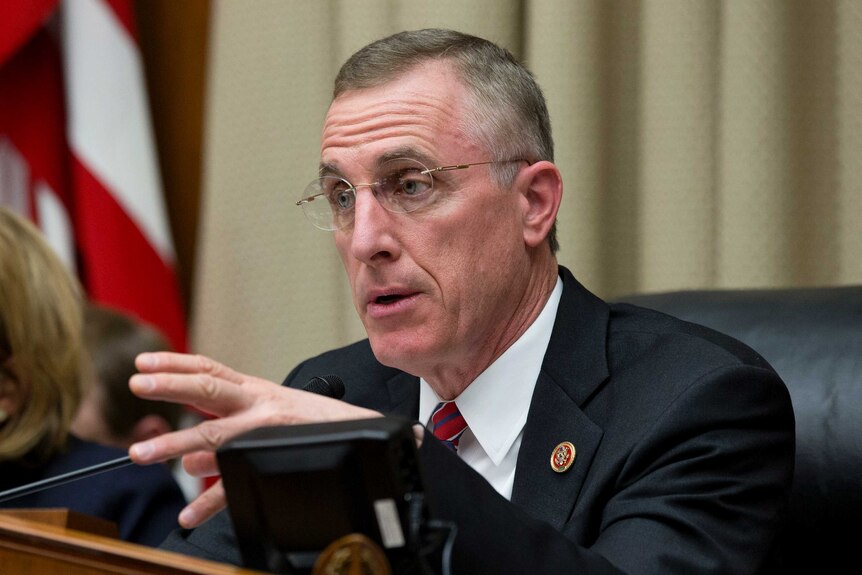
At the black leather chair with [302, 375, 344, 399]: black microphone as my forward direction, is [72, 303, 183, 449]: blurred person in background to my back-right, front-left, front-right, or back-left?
front-right

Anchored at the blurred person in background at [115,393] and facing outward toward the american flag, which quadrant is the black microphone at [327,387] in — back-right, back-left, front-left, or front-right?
back-right

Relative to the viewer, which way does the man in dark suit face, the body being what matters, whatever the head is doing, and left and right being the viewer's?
facing the viewer and to the left of the viewer

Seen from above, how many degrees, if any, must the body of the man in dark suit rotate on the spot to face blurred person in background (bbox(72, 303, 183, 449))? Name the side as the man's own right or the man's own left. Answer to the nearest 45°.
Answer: approximately 90° to the man's own right

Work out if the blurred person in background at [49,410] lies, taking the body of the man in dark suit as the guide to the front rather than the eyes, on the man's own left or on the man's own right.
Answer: on the man's own right

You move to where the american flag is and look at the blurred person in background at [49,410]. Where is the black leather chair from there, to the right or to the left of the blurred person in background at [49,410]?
left

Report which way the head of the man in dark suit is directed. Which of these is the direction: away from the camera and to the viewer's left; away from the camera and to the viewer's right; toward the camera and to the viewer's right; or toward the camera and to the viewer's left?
toward the camera and to the viewer's left

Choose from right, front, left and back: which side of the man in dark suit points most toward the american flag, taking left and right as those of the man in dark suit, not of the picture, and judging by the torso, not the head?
right

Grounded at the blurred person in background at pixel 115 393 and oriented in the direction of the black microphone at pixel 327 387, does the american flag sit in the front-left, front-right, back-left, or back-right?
back-left
